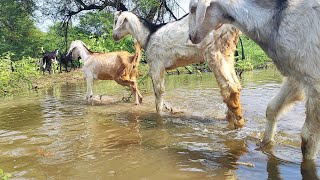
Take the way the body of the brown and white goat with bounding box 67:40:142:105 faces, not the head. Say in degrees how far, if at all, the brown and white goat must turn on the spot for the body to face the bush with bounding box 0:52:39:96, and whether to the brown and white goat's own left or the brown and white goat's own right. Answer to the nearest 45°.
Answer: approximately 45° to the brown and white goat's own right

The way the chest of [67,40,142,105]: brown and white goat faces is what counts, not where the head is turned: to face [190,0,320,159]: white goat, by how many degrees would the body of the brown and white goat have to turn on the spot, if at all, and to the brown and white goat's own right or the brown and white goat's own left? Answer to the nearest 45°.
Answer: approximately 90° to the brown and white goat's own left

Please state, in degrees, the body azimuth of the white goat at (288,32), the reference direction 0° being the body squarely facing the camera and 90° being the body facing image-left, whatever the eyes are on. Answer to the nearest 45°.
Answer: approximately 90°

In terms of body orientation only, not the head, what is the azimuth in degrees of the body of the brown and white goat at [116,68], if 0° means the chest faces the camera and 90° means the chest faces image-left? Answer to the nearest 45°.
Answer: approximately 90°

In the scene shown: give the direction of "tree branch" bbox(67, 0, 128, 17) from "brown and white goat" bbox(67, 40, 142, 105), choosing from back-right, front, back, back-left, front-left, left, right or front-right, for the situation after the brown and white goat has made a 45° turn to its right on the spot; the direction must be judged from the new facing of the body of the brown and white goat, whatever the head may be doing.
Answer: front-right

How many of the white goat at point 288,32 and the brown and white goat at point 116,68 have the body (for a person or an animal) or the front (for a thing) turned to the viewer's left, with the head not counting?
2

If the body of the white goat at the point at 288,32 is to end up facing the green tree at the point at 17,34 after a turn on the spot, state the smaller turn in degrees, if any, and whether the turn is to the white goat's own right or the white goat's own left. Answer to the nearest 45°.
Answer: approximately 45° to the white goat's own right
